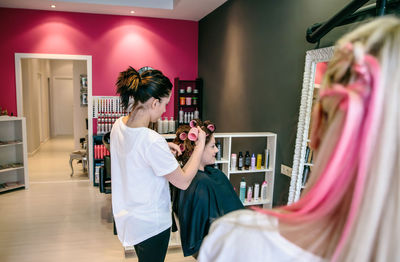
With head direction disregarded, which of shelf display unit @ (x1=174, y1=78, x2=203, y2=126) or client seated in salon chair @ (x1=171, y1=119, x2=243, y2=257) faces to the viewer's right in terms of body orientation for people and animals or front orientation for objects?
the client seated in salon chair

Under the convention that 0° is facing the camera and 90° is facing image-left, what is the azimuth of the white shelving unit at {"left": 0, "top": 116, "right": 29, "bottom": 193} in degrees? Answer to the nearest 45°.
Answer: approximately 315°

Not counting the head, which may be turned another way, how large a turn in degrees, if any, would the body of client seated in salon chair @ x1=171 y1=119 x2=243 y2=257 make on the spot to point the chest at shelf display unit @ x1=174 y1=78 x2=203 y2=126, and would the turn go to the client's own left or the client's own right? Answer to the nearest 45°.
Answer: approximately 90° to the client's own left

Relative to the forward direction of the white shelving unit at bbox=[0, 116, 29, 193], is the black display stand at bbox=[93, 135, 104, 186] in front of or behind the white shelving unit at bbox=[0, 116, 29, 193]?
in front

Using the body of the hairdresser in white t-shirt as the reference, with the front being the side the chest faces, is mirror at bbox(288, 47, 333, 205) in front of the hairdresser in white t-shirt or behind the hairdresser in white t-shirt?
in front

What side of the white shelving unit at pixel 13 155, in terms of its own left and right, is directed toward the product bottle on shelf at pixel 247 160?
front

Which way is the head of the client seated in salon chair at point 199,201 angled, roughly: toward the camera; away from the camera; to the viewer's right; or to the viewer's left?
to the viewer's right

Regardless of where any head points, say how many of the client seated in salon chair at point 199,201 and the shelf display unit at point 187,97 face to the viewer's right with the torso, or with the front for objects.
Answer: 1

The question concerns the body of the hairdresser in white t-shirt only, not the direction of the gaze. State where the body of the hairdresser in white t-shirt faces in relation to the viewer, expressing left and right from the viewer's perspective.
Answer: facing away from the viewer and to the right of the viewer
